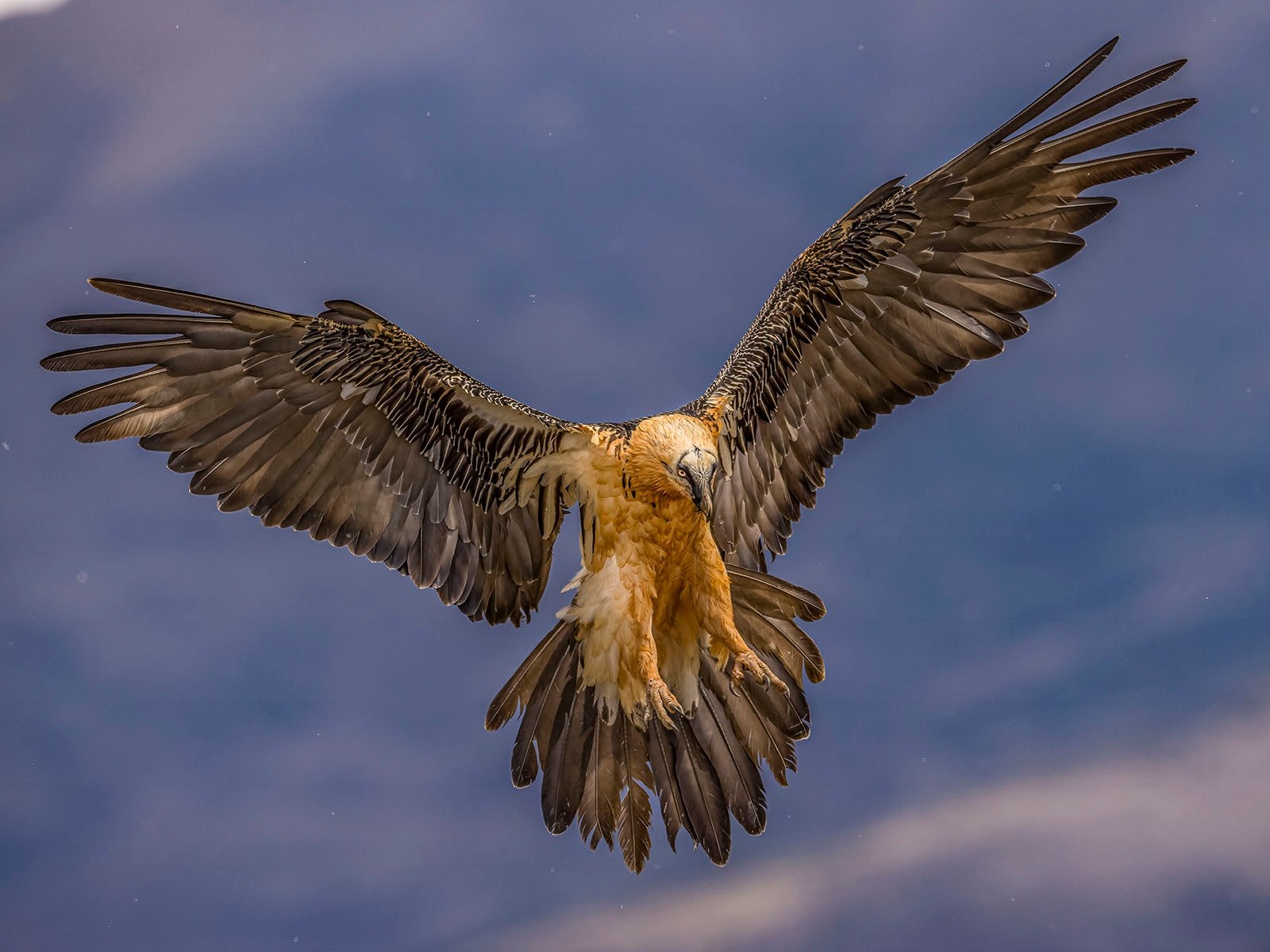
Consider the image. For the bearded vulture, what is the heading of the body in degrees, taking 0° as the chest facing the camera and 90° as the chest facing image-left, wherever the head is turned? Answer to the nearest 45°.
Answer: approximately 0°
